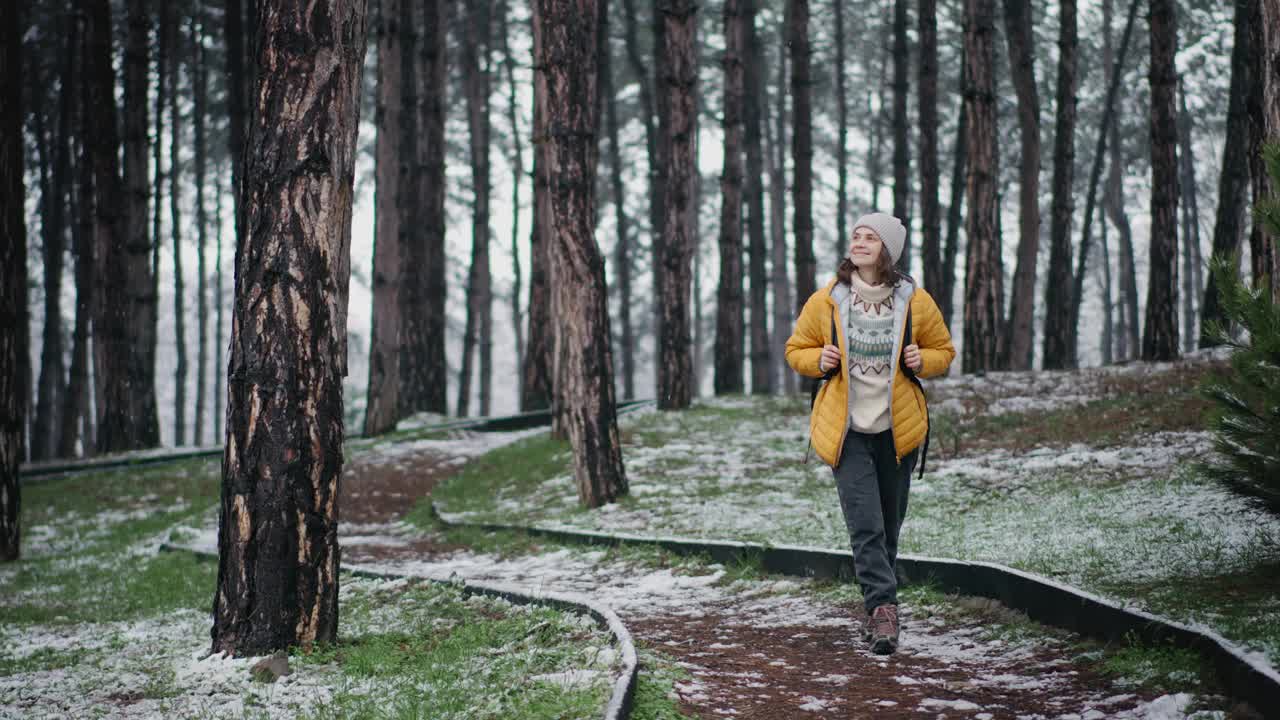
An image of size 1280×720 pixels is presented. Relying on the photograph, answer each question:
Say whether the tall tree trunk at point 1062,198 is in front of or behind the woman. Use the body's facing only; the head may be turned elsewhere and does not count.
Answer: behind

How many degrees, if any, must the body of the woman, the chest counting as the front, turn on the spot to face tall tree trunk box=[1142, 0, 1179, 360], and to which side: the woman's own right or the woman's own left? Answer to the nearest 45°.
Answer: approximately 180°

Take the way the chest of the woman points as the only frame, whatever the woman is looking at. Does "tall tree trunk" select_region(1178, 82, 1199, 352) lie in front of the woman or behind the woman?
behind

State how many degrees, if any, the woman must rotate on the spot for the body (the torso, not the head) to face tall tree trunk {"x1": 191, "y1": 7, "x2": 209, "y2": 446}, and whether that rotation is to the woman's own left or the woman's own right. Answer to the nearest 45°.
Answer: approximately 135° to the woman's own right

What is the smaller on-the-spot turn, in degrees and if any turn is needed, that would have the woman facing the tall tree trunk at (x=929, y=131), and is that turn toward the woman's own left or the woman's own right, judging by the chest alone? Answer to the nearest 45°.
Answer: approximately 180°

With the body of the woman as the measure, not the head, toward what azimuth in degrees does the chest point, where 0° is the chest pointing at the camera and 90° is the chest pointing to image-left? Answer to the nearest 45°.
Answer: approximately 0°

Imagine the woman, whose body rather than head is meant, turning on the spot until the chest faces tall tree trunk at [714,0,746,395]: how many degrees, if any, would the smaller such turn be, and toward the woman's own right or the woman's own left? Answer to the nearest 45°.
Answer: approximately 180°

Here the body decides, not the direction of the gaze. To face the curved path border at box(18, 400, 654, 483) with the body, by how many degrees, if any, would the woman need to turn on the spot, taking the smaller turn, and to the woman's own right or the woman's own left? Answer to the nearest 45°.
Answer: approximately 135° to the woman's own right

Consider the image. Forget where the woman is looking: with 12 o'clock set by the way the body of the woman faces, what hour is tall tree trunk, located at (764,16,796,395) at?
The tall tree trunk is roughly at 6 o'clock from the woman.

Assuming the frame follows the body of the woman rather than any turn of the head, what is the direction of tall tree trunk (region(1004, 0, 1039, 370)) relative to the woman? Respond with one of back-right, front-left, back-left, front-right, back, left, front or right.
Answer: back

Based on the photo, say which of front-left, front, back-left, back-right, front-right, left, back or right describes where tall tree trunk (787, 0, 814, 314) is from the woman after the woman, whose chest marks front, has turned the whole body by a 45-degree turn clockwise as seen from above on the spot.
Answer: back-right

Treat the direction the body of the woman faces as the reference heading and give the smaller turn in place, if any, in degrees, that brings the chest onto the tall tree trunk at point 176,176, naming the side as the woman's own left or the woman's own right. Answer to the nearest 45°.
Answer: approximately 135° to the woman's own right
